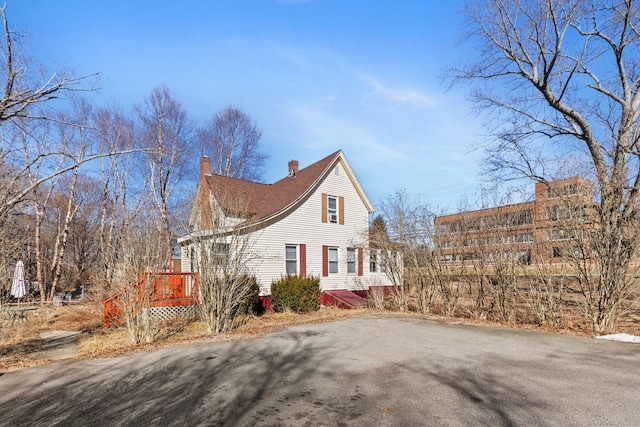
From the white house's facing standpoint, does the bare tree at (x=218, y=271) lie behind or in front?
in front
